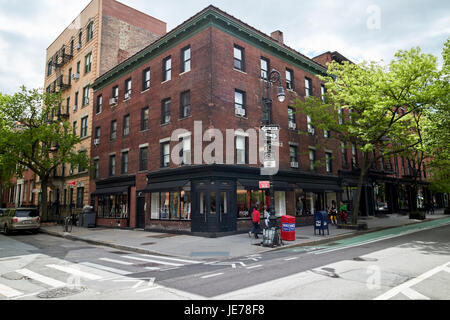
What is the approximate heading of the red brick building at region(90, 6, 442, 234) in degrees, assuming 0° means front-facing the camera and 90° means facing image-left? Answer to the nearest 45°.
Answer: approximately 0°

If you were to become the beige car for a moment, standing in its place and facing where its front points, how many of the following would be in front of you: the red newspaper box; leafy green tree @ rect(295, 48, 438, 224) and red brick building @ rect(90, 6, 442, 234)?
0

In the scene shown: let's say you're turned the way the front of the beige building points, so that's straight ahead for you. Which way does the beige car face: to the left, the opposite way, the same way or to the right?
to the right

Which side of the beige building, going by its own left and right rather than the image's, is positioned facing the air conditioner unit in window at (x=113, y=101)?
left

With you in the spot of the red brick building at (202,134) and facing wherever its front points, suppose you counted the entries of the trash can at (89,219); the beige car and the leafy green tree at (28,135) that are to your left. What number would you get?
0

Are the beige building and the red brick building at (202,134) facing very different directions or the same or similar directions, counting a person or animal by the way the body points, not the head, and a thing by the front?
same or similar directions

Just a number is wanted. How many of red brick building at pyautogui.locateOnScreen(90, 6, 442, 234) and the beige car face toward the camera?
1

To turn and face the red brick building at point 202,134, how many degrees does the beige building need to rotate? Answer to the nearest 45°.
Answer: approximately 90° to its left

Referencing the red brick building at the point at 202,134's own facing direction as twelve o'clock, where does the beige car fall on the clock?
The beige car is roughly at 3 o'clock from the red brick building.

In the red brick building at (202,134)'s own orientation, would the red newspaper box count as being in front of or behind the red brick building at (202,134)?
in front

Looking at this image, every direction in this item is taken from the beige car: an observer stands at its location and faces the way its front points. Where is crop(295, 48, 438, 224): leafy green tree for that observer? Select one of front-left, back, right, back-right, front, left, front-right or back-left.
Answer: back

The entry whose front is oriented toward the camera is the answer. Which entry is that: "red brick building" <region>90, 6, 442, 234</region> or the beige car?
the red brick building

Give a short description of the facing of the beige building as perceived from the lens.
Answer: facing the viewer and to the left of the viewer
